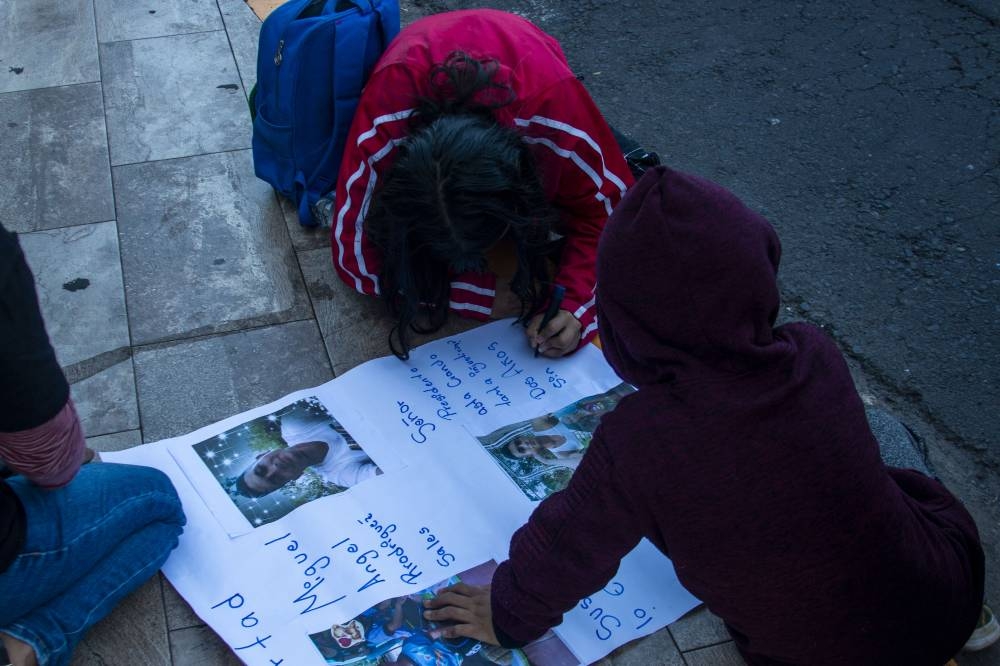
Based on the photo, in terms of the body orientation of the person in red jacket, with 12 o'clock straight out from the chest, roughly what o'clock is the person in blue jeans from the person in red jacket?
The person in blue jeans is roughly at 1 o'clock from the person in red jacket.

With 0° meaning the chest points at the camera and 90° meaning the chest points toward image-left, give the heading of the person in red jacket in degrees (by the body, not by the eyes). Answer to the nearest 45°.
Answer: approximately 0°

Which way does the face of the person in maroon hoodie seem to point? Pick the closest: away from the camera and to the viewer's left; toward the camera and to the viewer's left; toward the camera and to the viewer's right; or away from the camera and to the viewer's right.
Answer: away from the camera and to the viewer's left
